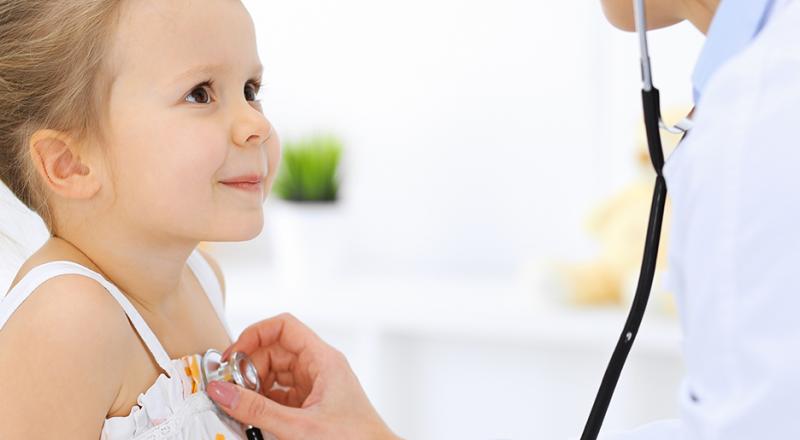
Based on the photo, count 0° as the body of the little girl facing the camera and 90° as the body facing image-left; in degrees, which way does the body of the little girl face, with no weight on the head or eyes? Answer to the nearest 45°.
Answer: approximately 315°

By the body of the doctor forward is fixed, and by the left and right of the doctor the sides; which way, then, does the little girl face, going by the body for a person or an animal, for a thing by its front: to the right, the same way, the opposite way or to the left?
the opposite way

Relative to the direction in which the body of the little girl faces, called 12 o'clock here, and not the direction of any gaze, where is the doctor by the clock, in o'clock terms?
The doctor is roughly at 12 o'clock from the little girl.

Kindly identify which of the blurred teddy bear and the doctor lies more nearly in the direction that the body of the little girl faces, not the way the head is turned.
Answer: the doctor

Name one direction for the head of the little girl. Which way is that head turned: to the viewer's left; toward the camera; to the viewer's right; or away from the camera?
to the viewer's right

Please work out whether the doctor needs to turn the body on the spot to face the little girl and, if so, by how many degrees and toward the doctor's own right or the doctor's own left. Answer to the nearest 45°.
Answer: approximately 45° to the doctor's own right

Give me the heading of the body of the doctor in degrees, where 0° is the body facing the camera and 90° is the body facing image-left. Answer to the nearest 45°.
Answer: approximately 90°

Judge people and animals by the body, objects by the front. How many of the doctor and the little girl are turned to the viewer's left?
1

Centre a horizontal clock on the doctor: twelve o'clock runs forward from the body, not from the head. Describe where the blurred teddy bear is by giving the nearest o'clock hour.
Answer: The blurred teddy bear is roughly at 3 o'clock from the doctor.

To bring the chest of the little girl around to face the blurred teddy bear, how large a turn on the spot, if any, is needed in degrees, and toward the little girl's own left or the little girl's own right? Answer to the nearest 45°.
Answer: approximately 90° to the little girl's own left

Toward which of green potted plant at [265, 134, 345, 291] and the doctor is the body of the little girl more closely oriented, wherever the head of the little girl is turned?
the doctor
